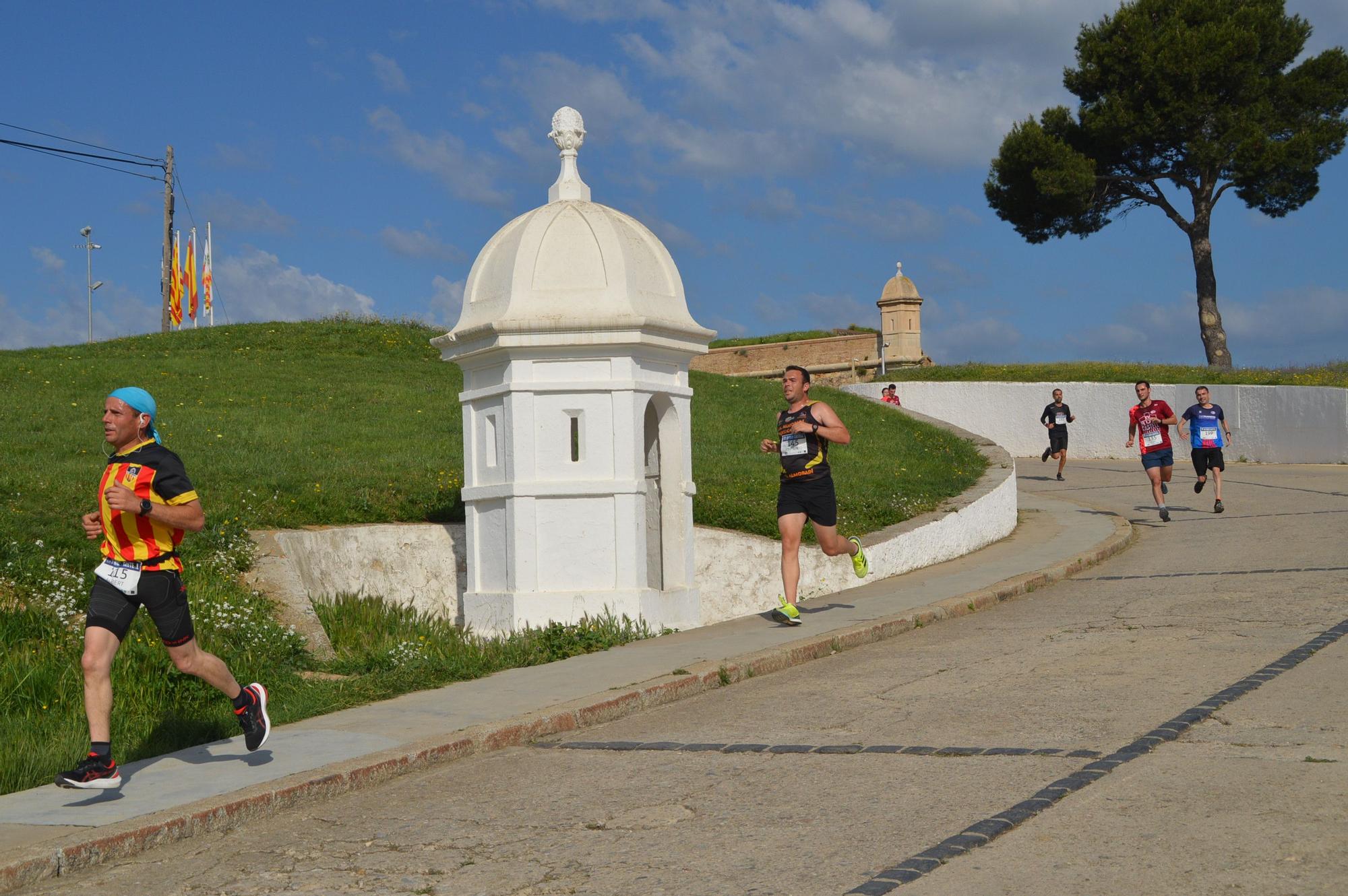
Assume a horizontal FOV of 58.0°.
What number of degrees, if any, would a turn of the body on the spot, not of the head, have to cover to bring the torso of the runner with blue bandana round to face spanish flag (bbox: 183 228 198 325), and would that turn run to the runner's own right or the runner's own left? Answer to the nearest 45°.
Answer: approximately 135° to the runner's own right

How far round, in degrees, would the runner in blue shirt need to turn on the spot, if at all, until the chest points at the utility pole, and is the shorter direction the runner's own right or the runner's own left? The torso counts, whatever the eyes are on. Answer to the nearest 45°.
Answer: approximately 90° to the runner's own right

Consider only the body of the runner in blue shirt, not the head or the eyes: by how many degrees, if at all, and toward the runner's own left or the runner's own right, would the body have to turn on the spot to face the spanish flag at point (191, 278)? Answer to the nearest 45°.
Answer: approximately 90° to the runner's own right

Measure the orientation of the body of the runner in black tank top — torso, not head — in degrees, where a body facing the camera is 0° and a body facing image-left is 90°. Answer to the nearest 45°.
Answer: approximately 45°

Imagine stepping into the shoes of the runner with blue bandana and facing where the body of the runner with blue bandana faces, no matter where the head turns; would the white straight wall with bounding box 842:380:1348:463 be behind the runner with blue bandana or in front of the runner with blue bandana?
behind

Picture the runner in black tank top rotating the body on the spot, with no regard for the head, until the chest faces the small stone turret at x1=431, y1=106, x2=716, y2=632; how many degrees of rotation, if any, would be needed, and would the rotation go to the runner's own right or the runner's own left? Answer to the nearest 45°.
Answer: approximately 45° to the runner's own right

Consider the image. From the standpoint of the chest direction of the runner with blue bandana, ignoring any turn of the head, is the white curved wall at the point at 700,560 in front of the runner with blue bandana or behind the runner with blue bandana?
behind

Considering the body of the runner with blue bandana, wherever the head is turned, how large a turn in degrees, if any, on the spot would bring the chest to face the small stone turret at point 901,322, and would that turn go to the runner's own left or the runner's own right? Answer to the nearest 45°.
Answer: approximately 180°

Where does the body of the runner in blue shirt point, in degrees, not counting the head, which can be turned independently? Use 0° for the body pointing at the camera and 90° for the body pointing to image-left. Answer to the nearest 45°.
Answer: approximately 0°

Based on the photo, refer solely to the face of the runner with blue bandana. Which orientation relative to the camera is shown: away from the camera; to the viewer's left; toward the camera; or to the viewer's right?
to the viewer's left
